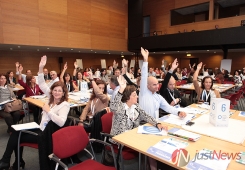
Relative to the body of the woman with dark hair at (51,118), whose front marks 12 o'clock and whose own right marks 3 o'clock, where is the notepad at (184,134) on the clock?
The notepad is roughly at 9 o'clock from the woman with dark hair.

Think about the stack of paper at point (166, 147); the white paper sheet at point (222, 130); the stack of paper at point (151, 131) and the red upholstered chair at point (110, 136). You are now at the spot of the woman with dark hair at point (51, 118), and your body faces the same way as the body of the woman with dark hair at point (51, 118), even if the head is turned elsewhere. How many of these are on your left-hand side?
4

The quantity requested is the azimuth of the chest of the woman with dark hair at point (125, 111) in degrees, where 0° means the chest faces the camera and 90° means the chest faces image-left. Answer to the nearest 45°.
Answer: approximately 315°

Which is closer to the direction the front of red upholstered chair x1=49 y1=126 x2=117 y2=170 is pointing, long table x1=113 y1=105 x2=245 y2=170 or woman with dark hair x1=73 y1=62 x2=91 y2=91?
the long table

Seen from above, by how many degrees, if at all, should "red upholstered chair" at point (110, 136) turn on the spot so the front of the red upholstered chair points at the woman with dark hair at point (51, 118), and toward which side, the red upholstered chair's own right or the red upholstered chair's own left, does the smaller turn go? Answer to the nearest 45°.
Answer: approximately 135° to the red upholstered chair's own right

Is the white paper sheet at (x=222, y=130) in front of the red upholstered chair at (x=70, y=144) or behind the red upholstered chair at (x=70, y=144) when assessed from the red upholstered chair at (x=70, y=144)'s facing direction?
in front

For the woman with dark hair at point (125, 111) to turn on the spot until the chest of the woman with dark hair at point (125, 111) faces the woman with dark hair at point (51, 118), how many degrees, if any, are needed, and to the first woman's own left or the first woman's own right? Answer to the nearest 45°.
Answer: approximately 135° to the first woman's own right

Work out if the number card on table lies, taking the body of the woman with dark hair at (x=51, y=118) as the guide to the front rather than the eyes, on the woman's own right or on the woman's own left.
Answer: on the woman's own left
